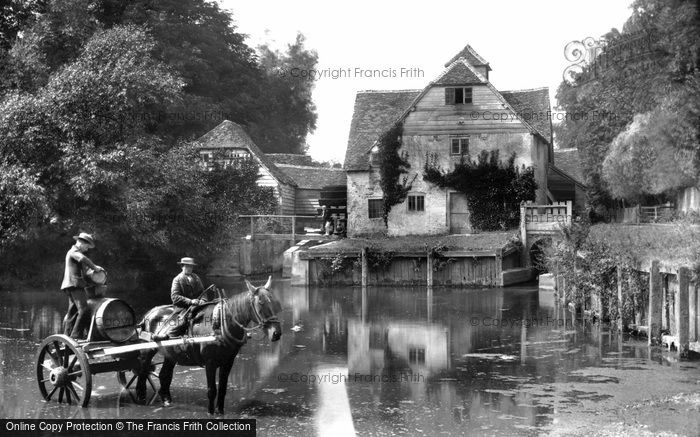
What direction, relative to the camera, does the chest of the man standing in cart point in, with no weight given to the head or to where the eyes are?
to the viewer's right

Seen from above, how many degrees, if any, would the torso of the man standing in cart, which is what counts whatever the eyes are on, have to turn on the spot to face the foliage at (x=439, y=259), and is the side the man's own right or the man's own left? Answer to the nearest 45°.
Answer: approximately 45° to the man's own left

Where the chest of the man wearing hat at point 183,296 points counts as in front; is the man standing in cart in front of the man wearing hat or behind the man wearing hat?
behind

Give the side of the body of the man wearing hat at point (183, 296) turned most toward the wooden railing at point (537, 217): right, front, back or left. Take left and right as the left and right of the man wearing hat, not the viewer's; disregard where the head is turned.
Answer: left

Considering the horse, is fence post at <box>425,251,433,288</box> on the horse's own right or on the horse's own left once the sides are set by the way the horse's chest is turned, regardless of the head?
on the horse's own left

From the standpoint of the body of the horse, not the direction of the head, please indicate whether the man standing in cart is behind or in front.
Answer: behind

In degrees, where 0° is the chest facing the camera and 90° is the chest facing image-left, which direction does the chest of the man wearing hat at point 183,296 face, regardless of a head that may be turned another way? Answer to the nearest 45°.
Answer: approximately 315°

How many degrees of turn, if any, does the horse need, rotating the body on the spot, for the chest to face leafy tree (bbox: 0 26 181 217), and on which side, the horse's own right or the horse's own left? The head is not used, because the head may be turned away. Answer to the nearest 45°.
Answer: approximately 135° to the horse's own left

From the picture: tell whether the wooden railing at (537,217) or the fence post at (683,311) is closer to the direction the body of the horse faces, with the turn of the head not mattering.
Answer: the fence post

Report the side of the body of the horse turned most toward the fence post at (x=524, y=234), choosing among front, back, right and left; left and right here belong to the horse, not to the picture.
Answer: left
